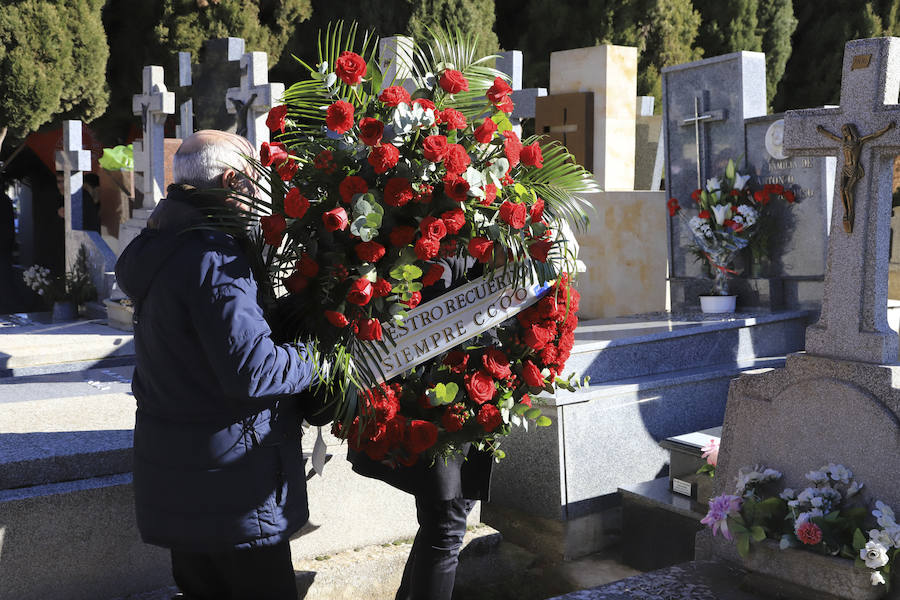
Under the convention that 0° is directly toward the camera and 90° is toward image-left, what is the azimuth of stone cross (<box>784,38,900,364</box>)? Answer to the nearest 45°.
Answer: approximately 45°

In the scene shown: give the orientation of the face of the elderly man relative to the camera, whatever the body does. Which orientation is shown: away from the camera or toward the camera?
away from the camera

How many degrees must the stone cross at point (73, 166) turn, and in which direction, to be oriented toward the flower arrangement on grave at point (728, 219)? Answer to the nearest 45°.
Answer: approximately 90° to its left

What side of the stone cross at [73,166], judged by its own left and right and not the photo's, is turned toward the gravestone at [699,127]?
left

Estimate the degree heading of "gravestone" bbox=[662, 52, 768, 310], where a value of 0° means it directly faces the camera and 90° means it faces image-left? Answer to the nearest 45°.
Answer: approximately 45°

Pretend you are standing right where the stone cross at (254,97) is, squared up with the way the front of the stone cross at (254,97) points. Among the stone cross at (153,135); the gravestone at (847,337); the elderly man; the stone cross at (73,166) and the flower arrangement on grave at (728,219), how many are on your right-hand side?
2

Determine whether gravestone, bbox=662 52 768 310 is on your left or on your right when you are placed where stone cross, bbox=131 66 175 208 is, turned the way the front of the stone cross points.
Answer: on your left

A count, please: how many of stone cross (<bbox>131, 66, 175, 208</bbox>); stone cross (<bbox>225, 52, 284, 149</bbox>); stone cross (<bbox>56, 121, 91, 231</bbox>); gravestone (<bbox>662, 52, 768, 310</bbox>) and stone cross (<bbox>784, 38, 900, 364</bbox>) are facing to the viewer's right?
0

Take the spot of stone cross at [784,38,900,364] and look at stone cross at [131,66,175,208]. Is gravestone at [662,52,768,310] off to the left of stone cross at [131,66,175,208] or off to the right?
right

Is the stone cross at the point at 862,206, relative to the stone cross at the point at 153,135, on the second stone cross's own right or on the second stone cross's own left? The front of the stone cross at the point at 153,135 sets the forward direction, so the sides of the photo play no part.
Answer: on the second stone cross's own left

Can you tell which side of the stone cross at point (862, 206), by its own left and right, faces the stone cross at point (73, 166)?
right

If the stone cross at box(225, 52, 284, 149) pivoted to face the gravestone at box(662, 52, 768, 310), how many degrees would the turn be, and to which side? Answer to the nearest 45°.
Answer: approximately 90° to its left

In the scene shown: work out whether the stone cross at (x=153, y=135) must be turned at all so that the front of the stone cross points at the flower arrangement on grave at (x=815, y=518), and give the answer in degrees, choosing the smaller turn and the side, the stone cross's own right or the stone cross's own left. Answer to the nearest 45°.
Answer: approximately 45° to the stone cross's own left

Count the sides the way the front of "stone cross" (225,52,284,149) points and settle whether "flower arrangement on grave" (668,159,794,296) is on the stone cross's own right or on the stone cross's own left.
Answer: on the stone cross's own left

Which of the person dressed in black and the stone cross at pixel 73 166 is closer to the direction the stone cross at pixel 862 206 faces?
the person dressed in black

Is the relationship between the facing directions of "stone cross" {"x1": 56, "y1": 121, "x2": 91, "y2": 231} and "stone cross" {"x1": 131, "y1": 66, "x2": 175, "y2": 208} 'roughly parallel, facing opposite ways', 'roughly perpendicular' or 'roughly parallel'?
roughly parallel

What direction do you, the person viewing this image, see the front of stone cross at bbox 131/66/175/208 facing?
facing the viewer and to the left of the viewer

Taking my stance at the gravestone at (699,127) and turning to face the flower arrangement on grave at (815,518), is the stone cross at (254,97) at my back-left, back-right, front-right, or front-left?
back-right
